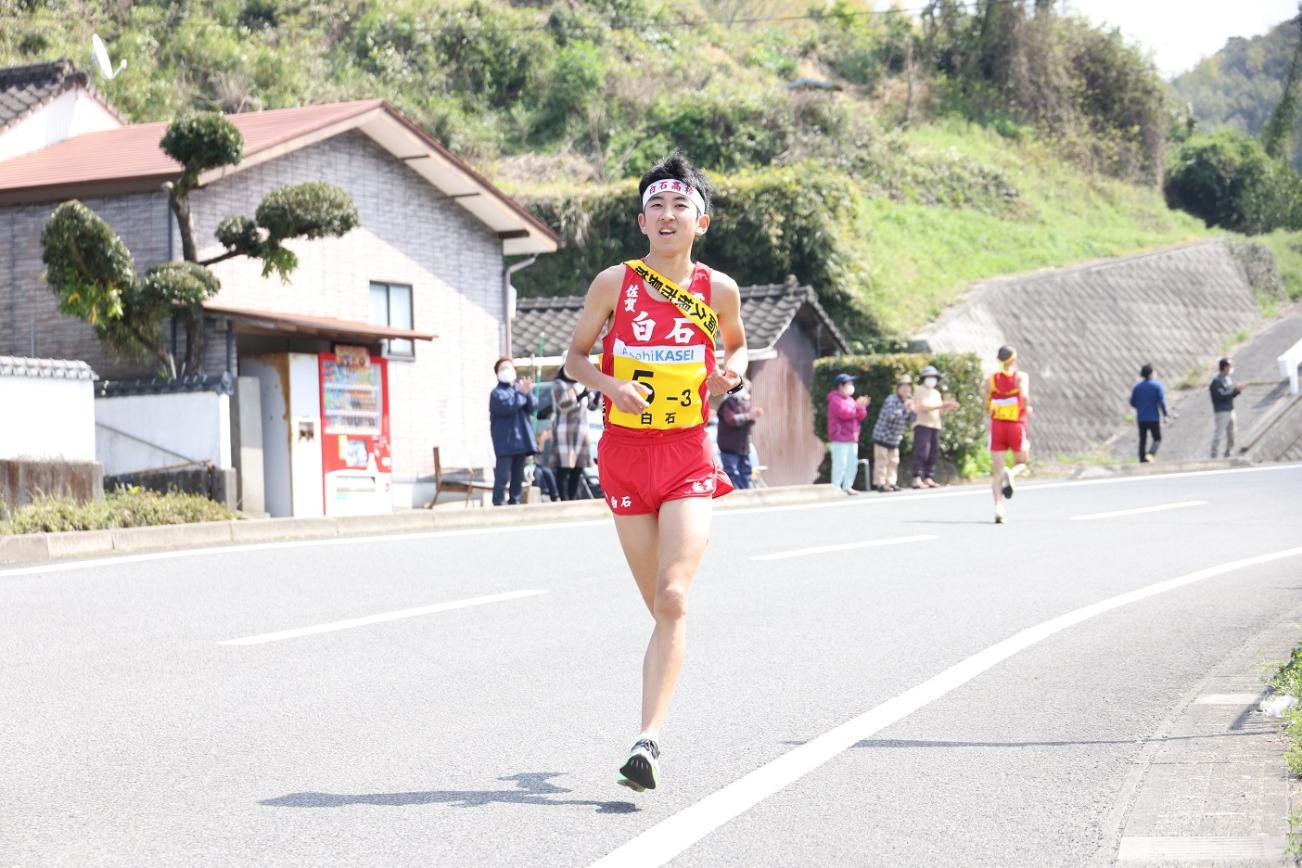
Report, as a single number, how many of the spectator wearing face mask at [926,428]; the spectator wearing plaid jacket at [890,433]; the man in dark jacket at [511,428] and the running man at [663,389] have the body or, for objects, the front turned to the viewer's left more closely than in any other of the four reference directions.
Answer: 0

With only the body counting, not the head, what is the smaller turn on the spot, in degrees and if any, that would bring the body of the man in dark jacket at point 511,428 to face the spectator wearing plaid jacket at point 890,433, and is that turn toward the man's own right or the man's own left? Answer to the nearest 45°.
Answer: approximately 90° to the man's own left

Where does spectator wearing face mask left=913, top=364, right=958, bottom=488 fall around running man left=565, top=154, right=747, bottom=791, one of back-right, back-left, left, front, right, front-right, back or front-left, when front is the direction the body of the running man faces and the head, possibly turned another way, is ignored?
back

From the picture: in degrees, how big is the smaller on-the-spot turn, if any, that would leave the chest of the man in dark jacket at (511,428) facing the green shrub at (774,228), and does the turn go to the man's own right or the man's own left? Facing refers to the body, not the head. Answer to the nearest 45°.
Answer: approximately 135° to the man's own left

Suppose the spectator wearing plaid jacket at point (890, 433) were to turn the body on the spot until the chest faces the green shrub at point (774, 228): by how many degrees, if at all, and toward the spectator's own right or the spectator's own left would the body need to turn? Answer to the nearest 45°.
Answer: approximately 135° to the spectator's own left

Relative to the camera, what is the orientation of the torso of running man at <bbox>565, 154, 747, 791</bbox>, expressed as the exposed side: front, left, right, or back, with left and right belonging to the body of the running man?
front

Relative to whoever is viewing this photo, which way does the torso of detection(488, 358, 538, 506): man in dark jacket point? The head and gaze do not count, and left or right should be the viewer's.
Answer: facing the viewer and to the right of the viewer

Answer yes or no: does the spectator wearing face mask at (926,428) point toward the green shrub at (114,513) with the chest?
no

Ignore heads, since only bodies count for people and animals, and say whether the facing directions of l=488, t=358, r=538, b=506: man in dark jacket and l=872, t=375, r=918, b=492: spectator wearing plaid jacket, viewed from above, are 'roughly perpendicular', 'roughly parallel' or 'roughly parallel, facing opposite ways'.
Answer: roughly parallel

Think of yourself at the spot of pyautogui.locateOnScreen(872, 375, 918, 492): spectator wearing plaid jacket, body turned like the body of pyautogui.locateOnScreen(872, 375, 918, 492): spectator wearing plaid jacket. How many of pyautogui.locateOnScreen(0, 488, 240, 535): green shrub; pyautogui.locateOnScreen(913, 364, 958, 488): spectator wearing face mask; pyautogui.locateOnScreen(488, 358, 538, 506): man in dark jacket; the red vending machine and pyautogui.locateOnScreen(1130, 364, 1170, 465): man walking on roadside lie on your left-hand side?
2

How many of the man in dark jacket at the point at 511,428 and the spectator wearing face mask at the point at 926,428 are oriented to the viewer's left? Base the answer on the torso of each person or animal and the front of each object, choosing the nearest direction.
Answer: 0

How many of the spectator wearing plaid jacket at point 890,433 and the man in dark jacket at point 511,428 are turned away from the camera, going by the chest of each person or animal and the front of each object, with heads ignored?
0

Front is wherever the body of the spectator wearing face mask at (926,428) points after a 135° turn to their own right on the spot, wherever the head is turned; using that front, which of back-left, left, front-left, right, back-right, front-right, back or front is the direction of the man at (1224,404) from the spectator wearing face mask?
back-right

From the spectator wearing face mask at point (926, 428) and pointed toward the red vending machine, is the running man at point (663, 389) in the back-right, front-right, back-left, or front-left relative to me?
front-left

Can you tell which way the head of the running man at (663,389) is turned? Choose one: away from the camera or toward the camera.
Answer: toward the camera

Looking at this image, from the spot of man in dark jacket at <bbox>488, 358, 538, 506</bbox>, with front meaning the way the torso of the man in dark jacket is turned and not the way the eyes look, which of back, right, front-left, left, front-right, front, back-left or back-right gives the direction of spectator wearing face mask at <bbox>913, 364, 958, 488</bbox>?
left
